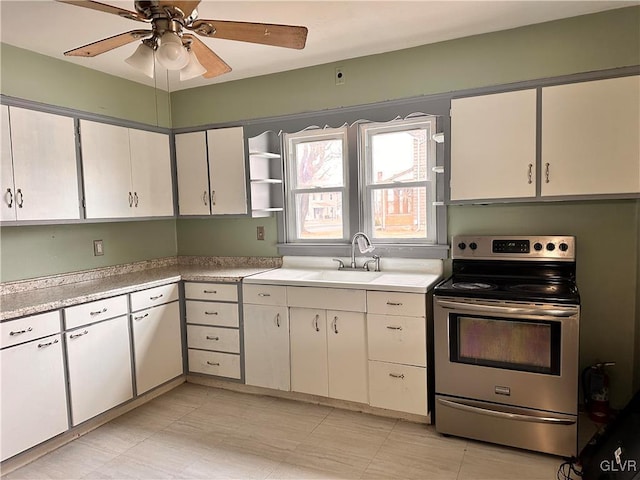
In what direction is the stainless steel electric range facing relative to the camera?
toward the camera

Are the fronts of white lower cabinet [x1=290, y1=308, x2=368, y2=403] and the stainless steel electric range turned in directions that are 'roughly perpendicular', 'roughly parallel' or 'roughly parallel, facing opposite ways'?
roughly parallel

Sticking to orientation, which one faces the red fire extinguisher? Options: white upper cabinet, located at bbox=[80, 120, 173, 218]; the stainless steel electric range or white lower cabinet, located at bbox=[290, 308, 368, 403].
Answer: the white upper cabinet

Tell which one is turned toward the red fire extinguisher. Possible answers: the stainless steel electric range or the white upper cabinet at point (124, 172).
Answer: the white upper cabinet

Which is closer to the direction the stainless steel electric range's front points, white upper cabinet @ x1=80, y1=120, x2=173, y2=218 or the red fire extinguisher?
the white upper cabinet

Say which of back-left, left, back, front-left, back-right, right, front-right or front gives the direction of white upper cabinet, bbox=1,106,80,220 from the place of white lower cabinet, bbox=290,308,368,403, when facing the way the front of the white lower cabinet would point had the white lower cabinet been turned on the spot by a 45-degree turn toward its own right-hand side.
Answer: front

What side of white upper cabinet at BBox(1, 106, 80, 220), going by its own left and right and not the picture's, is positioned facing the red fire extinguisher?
front

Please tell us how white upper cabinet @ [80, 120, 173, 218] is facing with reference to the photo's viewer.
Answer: facing the viewer and to the right of the viewer

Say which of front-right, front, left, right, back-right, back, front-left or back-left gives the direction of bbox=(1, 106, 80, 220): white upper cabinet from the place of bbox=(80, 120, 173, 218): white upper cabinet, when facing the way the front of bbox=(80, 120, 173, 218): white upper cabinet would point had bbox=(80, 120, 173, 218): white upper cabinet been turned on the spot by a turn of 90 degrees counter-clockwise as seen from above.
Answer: back

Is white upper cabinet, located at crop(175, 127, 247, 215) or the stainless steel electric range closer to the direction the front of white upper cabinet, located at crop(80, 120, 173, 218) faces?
the stainless steel electric range

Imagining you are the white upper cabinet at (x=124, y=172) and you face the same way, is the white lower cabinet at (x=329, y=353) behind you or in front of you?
in front

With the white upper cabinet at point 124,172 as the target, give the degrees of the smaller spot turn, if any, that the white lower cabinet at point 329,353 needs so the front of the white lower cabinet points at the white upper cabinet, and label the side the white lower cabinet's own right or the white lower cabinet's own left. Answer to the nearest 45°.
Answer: approximately 45° to the white lower cabinet's own right

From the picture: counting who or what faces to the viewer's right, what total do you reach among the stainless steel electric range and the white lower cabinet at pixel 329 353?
0

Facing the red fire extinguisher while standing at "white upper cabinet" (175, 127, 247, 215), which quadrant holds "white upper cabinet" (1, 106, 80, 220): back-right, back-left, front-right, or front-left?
back-right
